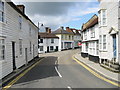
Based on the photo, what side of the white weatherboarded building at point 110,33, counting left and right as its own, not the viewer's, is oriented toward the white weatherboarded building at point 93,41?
right

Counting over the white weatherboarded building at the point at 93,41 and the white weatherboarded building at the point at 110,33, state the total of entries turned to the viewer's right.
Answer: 0

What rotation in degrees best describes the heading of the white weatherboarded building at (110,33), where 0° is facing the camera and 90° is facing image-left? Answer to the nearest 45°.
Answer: approximately 45°

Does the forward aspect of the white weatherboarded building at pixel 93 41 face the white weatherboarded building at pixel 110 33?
no

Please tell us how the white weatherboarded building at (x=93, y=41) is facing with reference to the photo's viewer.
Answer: facing the viewer and to the left of the viewer

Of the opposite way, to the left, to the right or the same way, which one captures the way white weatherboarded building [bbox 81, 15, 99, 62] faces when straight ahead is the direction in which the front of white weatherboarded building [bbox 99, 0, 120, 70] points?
the same way
